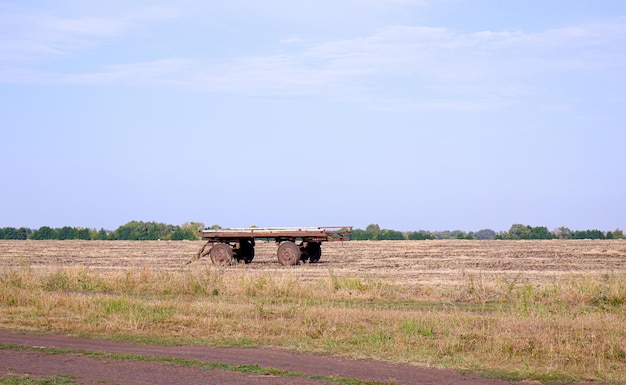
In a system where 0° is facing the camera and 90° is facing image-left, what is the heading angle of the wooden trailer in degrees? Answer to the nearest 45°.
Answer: approximately 135°
